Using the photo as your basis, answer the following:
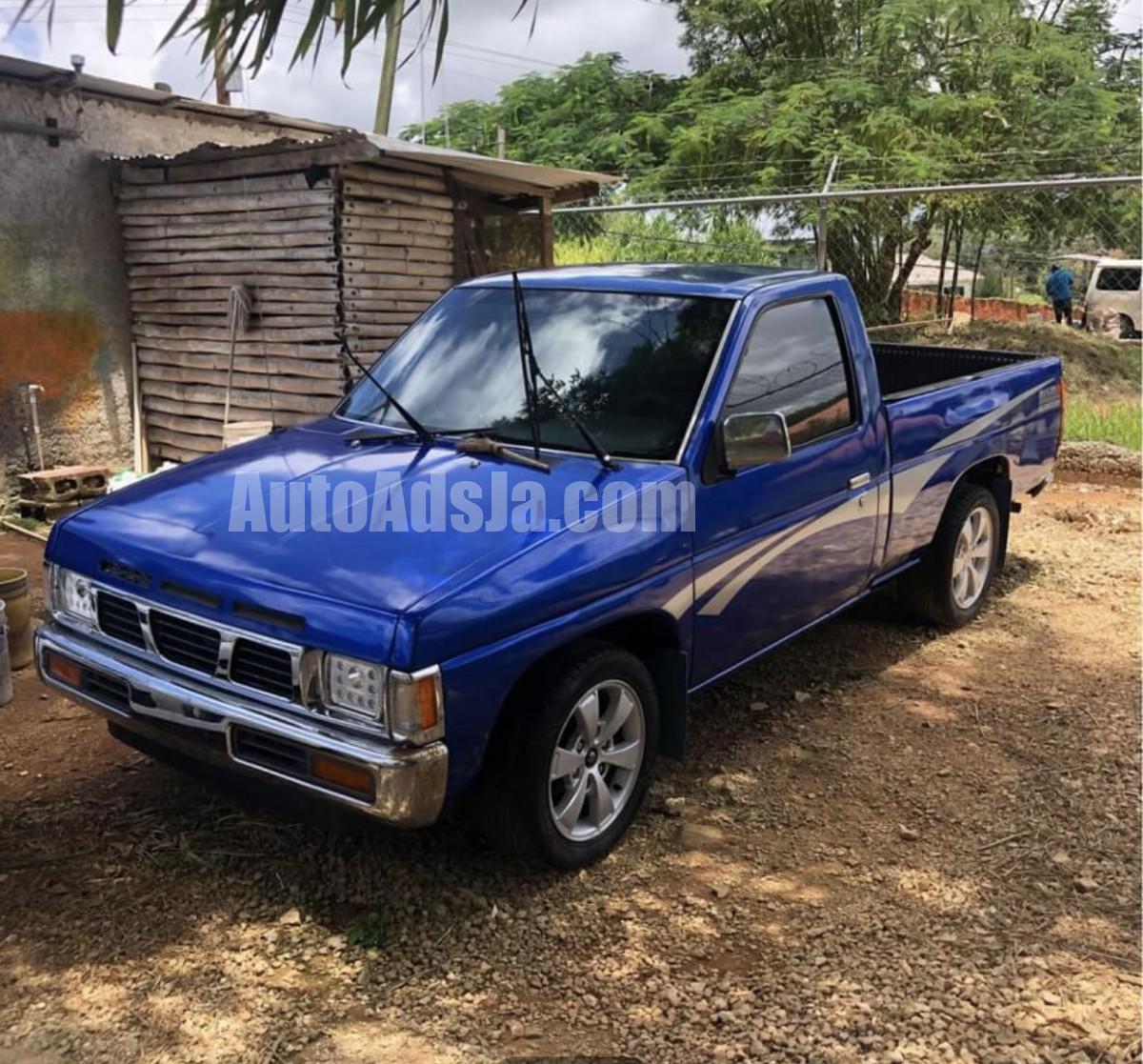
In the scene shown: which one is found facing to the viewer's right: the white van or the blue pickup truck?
the white van

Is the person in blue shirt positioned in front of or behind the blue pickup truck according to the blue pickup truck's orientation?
behind

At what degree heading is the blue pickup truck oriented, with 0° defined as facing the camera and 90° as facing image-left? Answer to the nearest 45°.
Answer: approximately 45°

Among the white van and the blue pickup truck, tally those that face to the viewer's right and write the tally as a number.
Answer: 1

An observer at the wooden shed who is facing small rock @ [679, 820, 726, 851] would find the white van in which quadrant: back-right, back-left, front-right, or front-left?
back-left

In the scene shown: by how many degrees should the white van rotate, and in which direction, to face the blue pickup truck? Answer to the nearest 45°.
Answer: approximately 90° to its right

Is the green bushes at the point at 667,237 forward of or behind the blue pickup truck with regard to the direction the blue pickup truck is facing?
behind

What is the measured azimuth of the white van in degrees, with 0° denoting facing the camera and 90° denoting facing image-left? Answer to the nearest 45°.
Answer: approximately 270°
